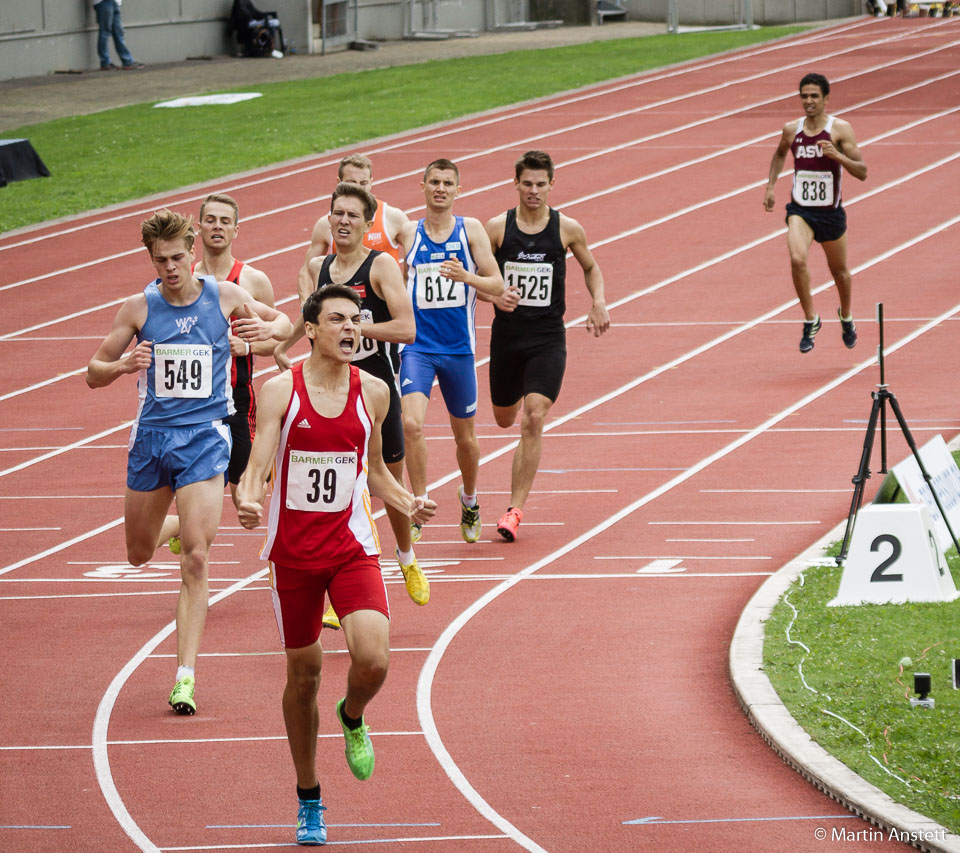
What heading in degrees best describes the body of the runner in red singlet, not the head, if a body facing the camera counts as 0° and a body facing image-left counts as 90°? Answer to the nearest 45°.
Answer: approximately 0°

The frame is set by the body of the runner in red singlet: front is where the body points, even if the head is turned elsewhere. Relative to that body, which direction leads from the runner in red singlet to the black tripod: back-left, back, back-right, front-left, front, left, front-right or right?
back-left

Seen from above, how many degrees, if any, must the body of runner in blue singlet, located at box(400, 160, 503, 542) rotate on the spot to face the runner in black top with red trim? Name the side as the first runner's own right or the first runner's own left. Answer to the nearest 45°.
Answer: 0° — they already face them

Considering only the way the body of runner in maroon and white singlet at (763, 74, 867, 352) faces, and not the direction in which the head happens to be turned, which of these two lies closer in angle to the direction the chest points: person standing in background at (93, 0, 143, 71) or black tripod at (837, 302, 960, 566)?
the black tripod

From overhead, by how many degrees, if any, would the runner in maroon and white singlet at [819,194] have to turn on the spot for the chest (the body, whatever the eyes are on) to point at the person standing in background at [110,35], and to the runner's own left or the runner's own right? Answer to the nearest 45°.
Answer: approximately 135° to the runner's own right

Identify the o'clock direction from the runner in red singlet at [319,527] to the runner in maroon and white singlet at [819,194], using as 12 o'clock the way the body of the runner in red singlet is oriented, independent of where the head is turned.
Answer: The runner in maroon and white singlet is roughly at 7 o'clock from the runner in red singlet.

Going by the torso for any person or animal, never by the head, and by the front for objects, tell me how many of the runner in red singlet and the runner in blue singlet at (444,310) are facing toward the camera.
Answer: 2
